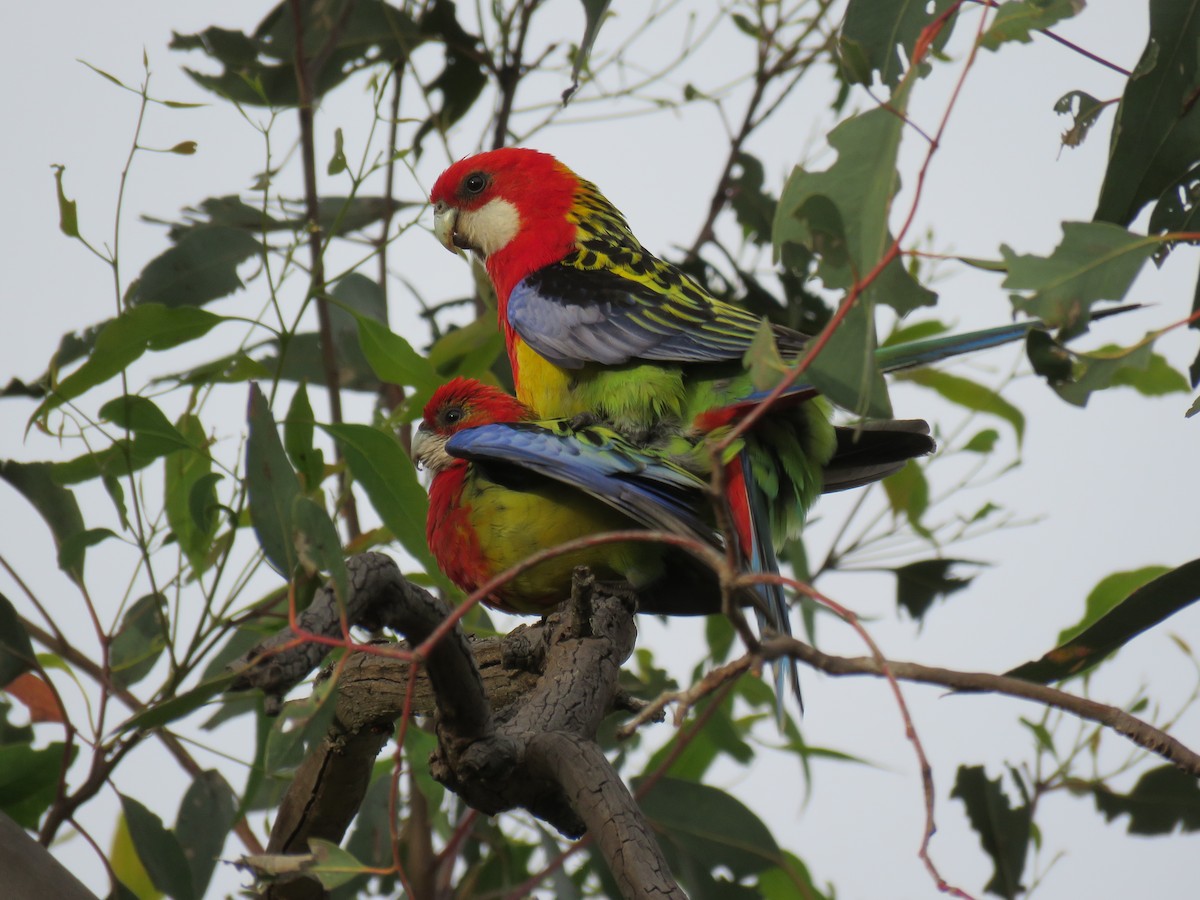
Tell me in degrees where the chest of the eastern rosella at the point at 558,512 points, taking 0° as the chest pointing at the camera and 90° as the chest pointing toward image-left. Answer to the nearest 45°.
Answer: approximately 90°

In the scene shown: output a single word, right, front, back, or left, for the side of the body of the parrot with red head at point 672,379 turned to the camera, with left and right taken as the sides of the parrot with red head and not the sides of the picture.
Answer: left

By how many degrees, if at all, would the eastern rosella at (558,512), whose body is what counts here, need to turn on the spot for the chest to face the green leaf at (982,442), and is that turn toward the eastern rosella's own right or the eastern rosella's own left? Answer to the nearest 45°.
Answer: approximately 135° to the eastern rosella's own right

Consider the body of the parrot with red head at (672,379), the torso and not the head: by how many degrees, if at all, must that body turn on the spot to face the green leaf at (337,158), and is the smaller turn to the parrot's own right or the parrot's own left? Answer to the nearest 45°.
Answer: approximately 45° to the parrot's own left
